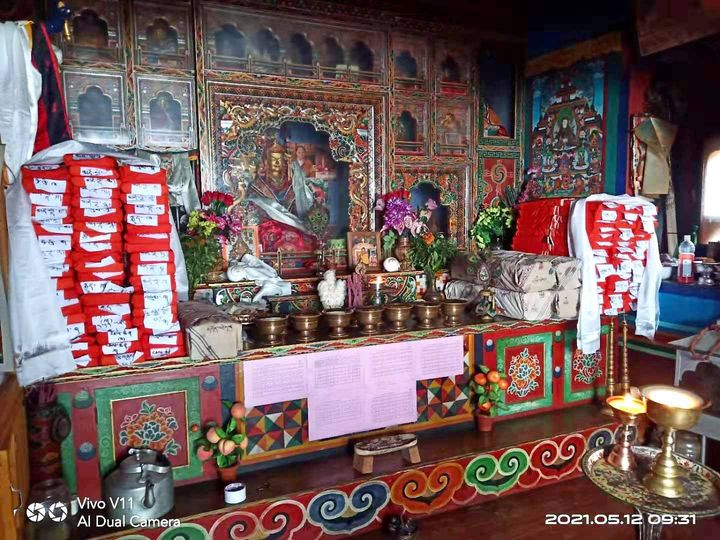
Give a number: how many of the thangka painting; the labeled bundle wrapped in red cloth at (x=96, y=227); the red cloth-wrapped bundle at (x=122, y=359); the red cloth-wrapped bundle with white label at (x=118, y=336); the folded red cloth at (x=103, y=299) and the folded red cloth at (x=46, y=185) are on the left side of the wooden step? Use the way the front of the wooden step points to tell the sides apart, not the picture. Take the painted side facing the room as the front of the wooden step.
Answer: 1

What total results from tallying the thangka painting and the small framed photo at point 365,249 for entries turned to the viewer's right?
0

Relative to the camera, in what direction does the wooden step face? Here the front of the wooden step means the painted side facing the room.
facing the viewer and to the right of the viewer

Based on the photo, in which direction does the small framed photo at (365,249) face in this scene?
toward the camera

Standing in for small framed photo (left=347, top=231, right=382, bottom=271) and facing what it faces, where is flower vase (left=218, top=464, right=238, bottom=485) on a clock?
The flower vase is roughly at 1 o'clock from the small framed photo.

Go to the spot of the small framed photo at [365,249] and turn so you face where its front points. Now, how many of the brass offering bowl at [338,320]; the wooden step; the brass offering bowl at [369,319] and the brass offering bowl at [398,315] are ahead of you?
4

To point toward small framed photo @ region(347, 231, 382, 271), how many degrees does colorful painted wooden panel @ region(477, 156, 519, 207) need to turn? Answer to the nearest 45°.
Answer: approximately 90° to its right

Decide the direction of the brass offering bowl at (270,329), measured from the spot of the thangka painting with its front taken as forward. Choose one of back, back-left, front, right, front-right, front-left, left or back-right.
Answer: front

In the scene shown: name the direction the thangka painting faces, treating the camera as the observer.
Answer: facing the viewer and to the left of the viewer

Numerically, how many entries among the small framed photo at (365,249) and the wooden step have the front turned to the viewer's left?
0
